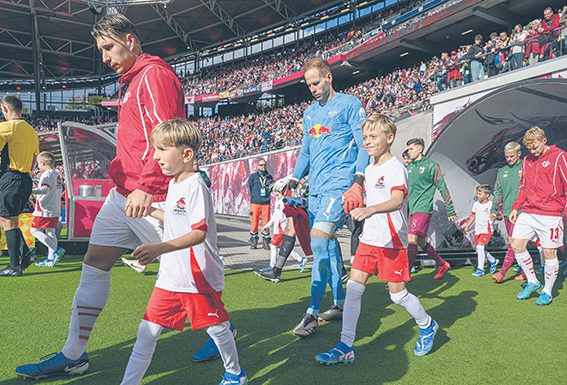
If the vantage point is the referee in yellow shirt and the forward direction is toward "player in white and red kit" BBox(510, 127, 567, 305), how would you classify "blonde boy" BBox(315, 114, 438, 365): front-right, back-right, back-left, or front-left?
front-right

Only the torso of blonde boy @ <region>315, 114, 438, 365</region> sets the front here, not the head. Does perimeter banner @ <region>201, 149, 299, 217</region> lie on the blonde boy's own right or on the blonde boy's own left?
on the blonde boy's own right

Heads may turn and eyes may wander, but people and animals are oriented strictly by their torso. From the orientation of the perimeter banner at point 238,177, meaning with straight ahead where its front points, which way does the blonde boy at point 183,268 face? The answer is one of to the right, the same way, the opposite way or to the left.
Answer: the same way

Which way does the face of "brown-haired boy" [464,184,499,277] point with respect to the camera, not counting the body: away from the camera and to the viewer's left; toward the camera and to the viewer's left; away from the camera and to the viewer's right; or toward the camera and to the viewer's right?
toward the camera and to the viewer's left

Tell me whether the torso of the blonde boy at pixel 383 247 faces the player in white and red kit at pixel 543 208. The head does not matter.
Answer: no

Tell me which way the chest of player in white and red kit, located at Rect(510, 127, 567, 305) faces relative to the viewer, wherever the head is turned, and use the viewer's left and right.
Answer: facing the viewer and to the left of the viewer

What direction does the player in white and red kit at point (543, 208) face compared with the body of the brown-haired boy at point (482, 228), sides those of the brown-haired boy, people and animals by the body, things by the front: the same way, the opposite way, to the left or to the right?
the same way

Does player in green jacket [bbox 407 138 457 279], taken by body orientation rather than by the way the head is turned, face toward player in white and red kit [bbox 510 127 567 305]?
no

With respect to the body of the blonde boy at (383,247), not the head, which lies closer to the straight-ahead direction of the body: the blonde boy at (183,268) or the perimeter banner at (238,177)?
the blonde boy

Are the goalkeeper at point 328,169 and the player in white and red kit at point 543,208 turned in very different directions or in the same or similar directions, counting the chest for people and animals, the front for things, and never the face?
same or similar directions

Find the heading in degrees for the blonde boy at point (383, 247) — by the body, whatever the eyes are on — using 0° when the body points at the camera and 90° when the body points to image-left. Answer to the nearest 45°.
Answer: approximately 45°

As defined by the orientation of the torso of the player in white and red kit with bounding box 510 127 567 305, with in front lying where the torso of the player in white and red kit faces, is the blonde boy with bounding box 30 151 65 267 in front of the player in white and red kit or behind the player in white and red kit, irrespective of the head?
in front

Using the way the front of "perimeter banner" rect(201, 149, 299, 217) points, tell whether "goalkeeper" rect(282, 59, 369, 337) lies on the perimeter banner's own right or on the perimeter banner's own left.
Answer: on the perimeter banner's own left

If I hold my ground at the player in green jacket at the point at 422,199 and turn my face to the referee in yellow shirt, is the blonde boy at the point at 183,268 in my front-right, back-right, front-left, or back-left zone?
front-left

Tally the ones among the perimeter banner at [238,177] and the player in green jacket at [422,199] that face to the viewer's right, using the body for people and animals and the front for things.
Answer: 0

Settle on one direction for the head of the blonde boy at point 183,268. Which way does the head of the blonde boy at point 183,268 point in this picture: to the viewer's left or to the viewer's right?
to the viewer's left
